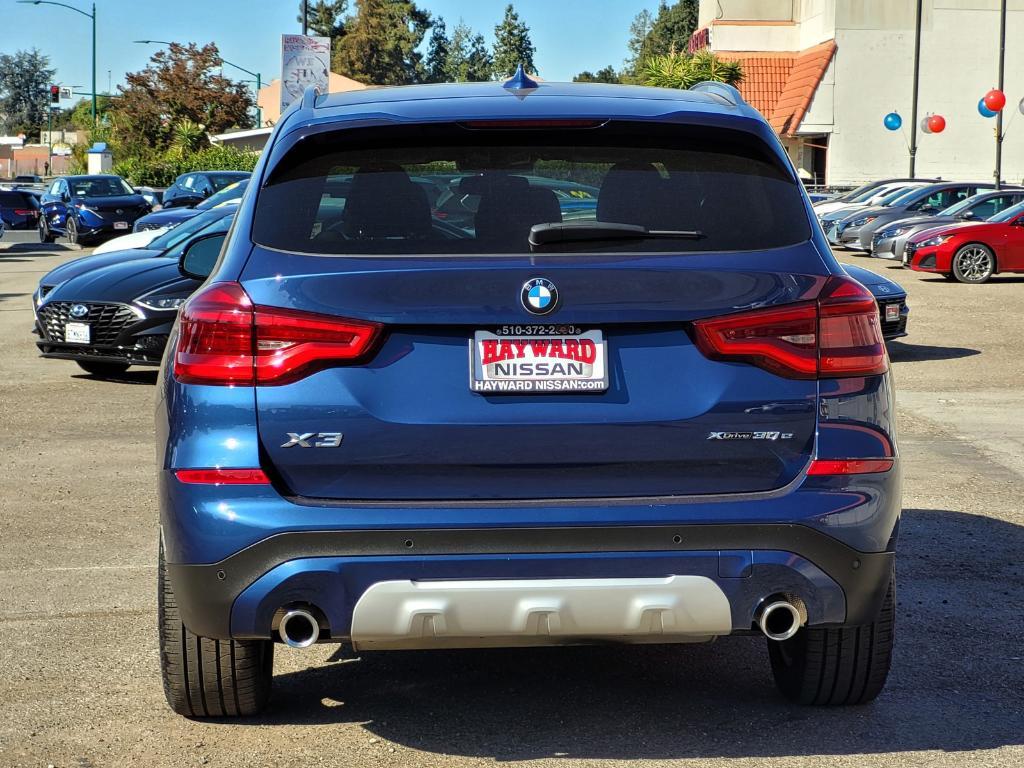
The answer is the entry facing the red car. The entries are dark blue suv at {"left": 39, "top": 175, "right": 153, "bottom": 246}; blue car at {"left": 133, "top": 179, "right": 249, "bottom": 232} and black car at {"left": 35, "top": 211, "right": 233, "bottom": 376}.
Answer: the dark blue suv

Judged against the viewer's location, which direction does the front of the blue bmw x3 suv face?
facing away from the viewer

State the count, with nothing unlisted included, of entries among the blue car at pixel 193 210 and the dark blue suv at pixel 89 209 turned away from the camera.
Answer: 0

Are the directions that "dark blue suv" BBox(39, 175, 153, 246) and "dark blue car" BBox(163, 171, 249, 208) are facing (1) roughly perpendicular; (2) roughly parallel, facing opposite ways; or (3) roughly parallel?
roughly perpendicular

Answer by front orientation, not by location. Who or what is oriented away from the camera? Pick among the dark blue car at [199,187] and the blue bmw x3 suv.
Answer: the blue bmw x3 suv

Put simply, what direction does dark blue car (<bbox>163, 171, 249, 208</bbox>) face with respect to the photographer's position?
facing the viewer and to the left of the viewer

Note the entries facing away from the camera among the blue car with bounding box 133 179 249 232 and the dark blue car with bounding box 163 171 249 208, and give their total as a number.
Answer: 0

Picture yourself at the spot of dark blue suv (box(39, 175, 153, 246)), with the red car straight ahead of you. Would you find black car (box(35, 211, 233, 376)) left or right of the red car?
right

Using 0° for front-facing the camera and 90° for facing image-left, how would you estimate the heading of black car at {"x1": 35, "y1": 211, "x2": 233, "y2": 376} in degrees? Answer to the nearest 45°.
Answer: approximately 45°

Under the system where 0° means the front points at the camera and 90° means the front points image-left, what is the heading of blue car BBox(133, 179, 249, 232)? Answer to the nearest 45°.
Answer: approximately 45°

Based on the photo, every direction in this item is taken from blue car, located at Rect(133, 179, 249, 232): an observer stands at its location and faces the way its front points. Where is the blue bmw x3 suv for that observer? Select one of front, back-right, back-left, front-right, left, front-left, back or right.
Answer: front-left

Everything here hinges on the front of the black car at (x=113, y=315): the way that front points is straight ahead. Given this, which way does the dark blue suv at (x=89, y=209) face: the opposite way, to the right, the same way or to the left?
to the left

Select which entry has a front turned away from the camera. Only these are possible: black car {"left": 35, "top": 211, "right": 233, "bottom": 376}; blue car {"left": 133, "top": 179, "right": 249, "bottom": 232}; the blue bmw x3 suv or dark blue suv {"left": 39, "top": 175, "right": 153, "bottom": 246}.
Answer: the blue bmw x3 suv

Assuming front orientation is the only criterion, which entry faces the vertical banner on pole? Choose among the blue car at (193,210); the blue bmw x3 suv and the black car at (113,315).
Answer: the blue bmw x3 suv

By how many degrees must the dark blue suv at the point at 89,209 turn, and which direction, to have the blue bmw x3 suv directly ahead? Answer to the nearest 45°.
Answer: approximately 45° to its right
